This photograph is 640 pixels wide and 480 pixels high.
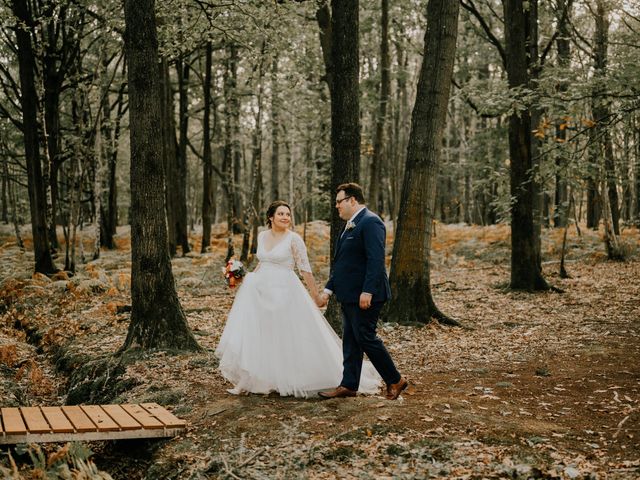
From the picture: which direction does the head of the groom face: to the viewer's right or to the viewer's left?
to the viewer's left

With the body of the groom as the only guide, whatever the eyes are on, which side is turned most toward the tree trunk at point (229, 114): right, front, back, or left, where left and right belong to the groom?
right

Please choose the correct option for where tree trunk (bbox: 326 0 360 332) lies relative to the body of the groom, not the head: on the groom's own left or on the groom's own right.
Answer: on the groom's own right

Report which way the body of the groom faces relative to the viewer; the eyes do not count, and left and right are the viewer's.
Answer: facing to the left of the viewer

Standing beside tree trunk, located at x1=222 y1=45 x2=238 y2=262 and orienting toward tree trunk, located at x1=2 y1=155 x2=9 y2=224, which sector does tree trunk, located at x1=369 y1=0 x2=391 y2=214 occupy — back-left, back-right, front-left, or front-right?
back-right
